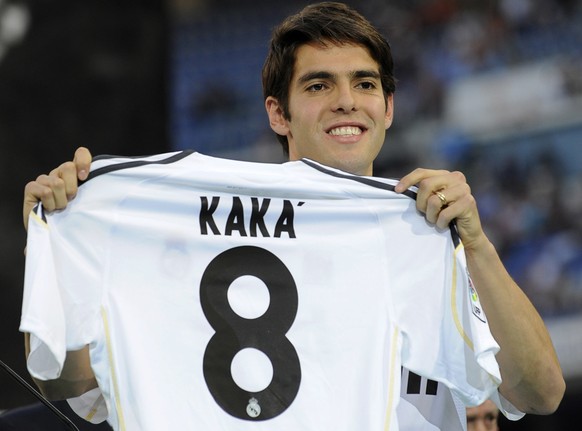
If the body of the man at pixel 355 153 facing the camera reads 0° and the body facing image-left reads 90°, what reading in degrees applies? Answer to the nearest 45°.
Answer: approximately 0°
